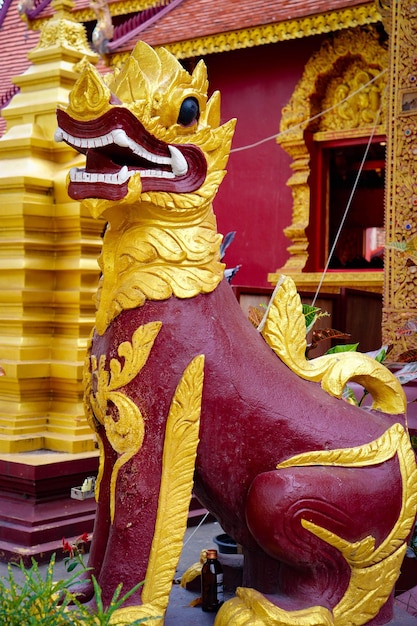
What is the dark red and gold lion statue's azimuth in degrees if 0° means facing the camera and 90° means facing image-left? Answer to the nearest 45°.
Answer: approximately 90°
